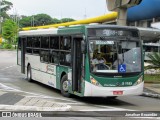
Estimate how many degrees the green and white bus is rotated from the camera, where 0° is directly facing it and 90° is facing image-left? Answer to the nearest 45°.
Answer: approximately 315°
